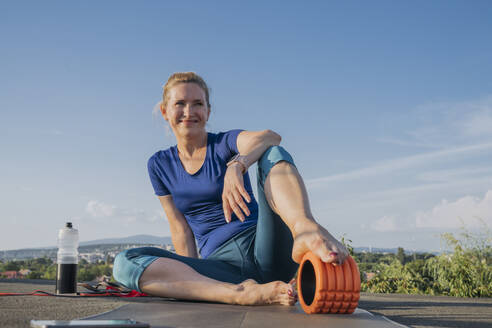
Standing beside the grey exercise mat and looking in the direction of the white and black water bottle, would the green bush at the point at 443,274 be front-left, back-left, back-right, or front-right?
front-right

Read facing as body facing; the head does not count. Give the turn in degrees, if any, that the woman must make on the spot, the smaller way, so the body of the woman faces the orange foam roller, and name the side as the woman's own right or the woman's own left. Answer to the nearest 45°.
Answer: approximately 45° to the woman's own left

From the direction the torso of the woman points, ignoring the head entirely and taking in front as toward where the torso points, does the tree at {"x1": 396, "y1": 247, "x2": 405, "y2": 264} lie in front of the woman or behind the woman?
behind

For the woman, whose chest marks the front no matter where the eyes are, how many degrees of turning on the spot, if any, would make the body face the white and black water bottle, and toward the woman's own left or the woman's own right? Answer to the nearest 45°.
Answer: approximately 135° to the woman's own right

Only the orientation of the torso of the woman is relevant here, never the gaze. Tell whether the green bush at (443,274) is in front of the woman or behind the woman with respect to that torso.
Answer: behind

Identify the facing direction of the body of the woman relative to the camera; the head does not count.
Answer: toward the camera

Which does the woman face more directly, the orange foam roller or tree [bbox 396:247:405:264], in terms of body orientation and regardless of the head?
the orange foam roller

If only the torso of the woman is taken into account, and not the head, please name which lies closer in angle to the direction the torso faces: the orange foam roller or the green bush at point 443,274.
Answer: the orange foam roller
